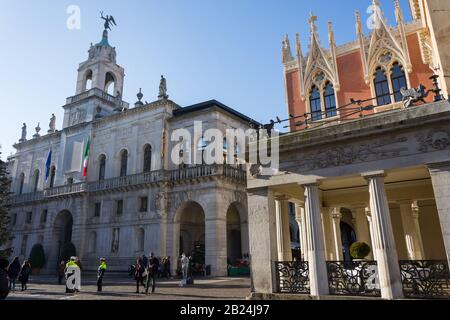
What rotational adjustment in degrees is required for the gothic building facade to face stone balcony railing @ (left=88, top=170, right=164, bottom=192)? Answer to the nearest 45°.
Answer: approximately 90° to its right

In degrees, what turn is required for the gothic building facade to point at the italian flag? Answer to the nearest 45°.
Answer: approximately 90° to its right

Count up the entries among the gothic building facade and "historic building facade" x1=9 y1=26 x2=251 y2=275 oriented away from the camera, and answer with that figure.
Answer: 0

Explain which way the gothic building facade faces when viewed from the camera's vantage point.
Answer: facing the viewer and to the left of the viewer
